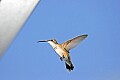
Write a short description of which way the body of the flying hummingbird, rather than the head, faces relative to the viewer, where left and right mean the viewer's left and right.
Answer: facing to the left of the viewer
